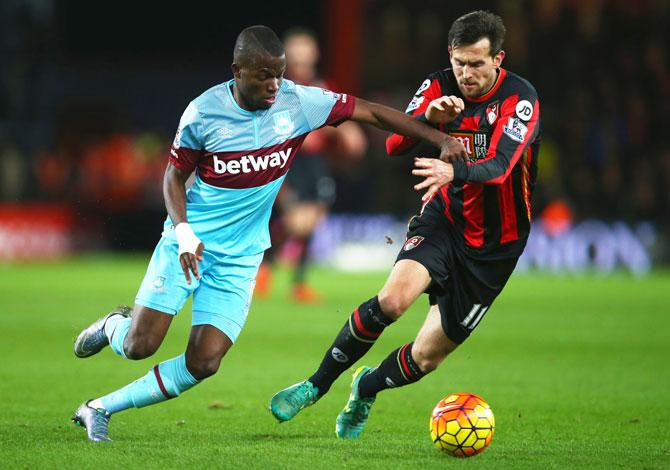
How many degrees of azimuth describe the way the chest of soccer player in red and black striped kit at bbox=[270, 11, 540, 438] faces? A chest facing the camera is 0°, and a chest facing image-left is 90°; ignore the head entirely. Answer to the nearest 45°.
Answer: approximately 45°

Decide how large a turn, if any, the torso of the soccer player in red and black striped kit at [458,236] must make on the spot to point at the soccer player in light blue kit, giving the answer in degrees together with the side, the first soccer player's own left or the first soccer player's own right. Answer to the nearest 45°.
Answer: approximately 45° to the first soccer player's own right
